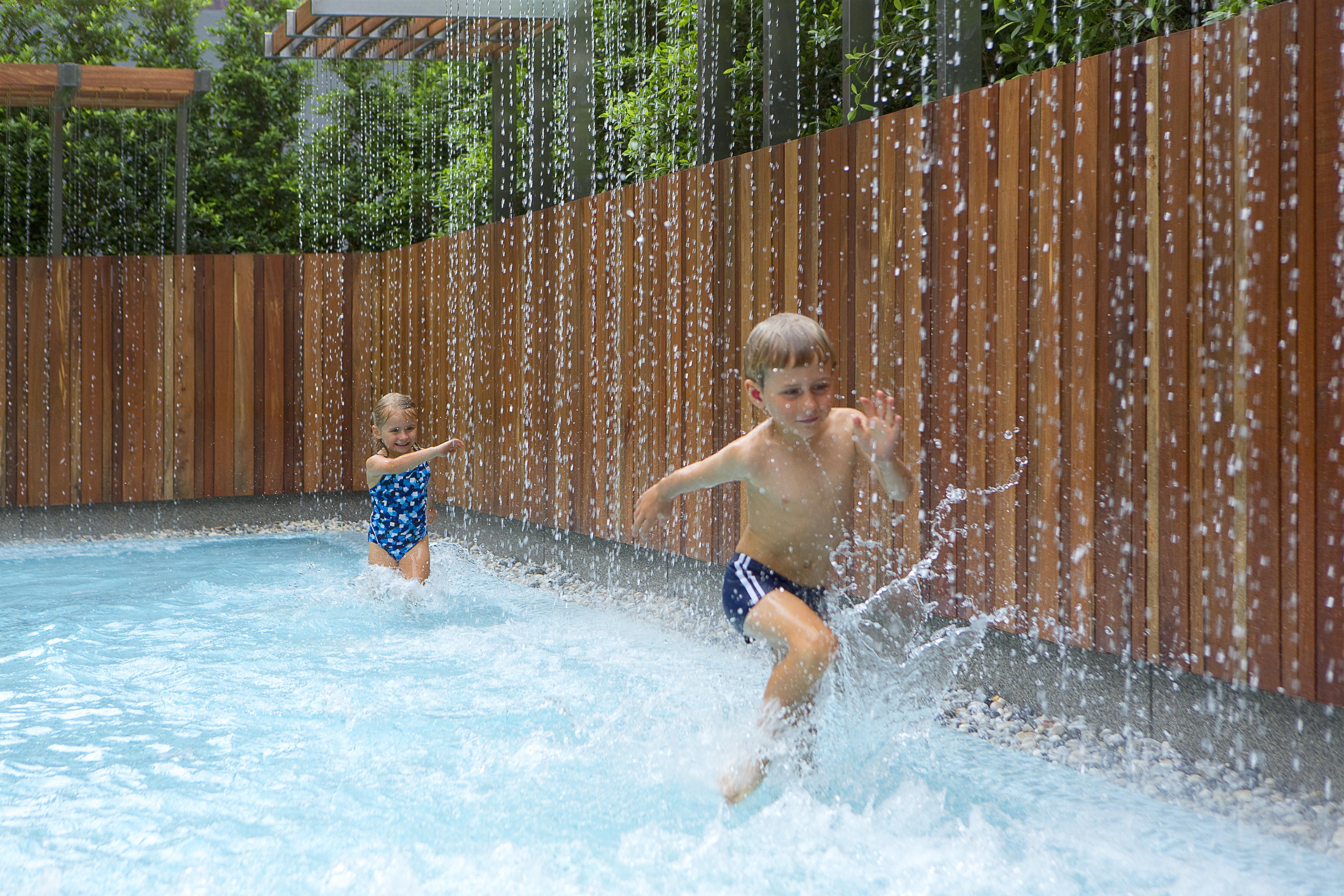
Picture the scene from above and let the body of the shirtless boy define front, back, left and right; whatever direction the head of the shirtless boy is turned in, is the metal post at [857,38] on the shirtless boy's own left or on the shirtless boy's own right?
on the shirtless boy's own left

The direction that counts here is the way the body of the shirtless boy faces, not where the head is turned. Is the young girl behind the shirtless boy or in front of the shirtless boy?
behind

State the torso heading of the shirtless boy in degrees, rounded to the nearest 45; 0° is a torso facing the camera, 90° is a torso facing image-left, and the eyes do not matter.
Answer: approximately 315°

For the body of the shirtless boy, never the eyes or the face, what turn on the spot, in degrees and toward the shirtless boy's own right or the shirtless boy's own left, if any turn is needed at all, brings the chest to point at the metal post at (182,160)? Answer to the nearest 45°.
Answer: approximately 180°
